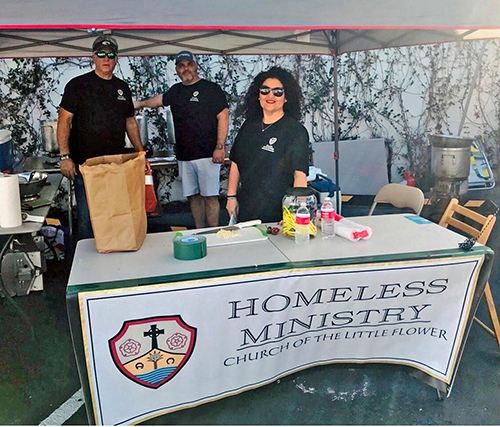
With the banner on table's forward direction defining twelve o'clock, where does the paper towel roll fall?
The paper towel roll is roughly at 4 o'clock from the banner on table.

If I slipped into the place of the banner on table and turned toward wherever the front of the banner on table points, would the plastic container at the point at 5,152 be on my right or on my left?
on my right

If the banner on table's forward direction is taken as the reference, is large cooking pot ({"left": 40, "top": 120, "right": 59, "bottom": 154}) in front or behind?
behind

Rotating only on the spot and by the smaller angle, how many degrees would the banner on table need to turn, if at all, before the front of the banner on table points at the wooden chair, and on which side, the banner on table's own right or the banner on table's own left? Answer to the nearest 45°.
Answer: approximately 135° to the banner on table's own left

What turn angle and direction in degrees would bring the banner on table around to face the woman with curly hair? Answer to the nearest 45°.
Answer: approximately 180°

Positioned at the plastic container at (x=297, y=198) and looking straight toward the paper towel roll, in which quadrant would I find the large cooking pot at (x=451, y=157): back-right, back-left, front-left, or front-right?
back-right

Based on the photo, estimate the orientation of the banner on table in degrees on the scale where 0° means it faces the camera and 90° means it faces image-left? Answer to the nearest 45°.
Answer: approximately 0°

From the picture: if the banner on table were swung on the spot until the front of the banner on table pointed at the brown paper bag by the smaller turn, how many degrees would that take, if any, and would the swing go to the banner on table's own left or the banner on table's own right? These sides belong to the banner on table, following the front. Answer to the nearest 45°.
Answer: approximately 90° to the banner on table's own right
